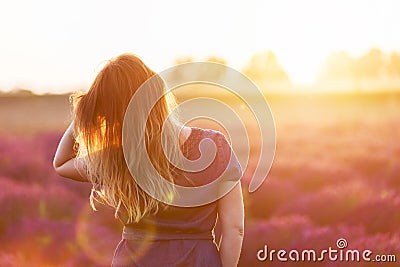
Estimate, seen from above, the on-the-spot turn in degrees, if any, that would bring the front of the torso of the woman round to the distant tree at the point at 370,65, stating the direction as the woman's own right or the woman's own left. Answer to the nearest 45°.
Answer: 0° — they already face it

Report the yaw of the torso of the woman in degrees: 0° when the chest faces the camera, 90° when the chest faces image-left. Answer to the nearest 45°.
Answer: approximately 180°

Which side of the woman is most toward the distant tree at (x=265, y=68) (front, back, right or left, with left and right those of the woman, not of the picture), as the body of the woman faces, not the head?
front

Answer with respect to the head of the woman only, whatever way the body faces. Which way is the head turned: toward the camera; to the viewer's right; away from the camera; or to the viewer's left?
away from the camera

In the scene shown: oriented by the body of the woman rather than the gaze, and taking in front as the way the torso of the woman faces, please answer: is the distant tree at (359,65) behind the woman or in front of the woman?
in front

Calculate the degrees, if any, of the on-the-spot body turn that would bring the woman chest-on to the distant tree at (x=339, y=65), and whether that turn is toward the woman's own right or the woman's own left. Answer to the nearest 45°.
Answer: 0° — they already face it

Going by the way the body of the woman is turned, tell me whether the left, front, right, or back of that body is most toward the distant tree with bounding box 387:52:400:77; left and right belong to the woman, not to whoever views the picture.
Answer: front
